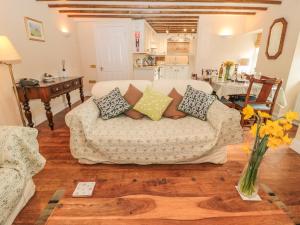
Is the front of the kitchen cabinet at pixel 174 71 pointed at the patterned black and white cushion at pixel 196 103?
yes

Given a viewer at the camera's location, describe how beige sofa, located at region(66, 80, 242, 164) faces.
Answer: facing the viewer

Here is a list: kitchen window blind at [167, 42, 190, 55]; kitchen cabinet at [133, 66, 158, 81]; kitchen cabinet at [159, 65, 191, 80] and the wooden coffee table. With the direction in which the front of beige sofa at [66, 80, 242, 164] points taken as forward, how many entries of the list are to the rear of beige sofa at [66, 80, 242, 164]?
3

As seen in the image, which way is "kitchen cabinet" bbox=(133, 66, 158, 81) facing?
toward the camera

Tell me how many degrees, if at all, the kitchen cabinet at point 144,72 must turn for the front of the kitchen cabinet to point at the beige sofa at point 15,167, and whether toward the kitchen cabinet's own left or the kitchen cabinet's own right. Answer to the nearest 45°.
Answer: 0° — it already faces it

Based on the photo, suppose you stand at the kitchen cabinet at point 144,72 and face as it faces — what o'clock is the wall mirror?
The wall mirror is roughly at 10 o'clock from the kitchen cabinet.

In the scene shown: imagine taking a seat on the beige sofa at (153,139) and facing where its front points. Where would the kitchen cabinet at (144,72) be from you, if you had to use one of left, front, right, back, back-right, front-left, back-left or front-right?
back

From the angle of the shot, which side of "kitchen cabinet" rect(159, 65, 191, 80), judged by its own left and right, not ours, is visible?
front

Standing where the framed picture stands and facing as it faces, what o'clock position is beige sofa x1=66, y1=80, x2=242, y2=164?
The beige sofa is roughly at 1 o'clock from the framed picture.

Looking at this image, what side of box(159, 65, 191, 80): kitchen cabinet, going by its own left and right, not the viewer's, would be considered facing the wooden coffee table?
front

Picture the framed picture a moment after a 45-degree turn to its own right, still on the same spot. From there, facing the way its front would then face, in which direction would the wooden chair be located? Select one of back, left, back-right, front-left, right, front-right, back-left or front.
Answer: front-left

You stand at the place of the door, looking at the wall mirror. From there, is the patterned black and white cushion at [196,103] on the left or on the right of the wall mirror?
right

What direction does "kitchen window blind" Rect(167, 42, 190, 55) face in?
toward the camera

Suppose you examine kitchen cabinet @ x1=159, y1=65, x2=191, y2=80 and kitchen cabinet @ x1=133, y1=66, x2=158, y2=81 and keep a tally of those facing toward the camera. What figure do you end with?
2

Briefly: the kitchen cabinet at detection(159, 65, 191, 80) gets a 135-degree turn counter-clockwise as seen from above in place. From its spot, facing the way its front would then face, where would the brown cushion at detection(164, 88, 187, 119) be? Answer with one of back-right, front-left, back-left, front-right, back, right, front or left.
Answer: back-right

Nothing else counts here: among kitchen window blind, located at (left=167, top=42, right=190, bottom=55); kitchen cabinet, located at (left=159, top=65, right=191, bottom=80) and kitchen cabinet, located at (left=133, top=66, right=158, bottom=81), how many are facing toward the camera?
3

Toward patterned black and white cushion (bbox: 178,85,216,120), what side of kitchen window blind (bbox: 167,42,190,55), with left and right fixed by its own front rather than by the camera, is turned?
front

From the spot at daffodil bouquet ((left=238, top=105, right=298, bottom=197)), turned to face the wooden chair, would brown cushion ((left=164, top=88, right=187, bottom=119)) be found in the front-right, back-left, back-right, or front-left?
front-left
